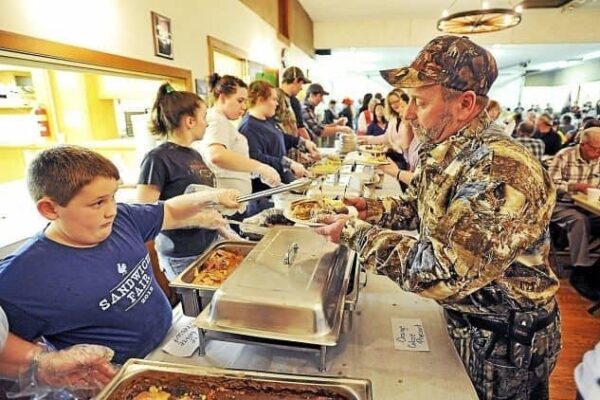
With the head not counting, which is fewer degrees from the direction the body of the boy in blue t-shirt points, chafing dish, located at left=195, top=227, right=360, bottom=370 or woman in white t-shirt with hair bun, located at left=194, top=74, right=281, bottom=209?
the chafing dish

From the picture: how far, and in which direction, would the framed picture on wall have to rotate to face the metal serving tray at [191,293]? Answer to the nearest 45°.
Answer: approximately 45° to its right

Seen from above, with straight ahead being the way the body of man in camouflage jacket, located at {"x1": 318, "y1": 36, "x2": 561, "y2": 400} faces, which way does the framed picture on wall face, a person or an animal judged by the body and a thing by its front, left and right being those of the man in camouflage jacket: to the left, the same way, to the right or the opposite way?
the opposite way

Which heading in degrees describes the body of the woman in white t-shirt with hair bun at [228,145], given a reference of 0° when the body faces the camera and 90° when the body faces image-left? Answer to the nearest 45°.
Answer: approximately 270°

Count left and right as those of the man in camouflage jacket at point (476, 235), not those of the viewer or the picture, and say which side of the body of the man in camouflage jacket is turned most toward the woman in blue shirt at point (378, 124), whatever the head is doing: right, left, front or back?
right

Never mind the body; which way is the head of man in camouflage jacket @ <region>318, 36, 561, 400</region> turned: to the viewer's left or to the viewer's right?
to the viewer's left

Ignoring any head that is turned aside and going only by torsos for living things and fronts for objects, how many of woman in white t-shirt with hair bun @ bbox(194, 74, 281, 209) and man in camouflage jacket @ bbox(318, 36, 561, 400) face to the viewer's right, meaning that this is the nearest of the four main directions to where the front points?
1

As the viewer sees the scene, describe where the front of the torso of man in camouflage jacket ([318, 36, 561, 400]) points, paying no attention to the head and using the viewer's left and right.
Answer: facing to the left of the viewer

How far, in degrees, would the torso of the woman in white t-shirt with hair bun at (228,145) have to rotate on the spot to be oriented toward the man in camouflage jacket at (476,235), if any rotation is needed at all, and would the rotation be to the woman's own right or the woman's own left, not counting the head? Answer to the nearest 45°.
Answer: approximately 45° to the woman's own right

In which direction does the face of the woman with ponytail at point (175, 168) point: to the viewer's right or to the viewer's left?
to the viewer's right

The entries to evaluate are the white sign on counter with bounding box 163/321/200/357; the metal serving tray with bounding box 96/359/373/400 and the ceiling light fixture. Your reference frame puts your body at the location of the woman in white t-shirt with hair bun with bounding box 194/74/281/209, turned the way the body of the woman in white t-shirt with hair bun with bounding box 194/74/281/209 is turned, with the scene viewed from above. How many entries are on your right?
2
